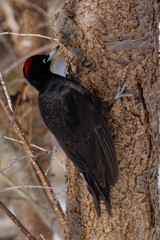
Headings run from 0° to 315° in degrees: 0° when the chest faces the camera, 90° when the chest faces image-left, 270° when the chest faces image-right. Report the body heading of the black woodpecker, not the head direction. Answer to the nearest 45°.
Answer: approximately 225°
